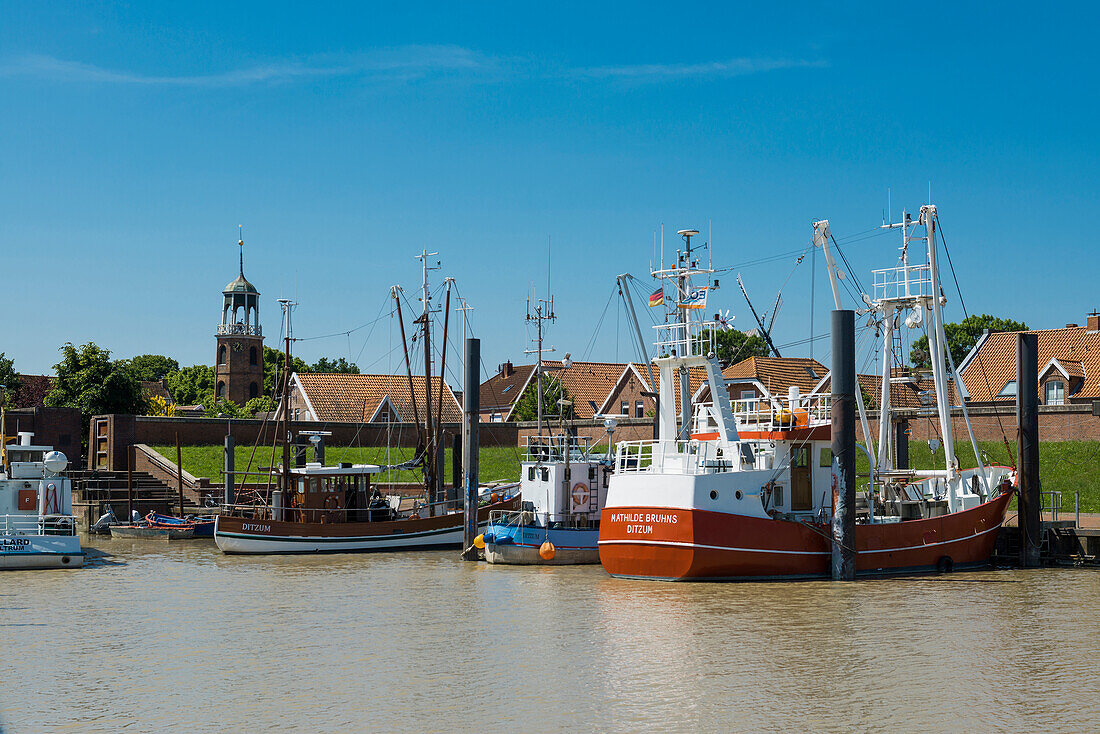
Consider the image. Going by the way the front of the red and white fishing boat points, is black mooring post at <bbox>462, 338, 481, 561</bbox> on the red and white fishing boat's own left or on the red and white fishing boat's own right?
on the red and white fishing boat's own left

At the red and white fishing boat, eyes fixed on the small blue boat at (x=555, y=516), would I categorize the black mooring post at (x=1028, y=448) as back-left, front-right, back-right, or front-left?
back-right

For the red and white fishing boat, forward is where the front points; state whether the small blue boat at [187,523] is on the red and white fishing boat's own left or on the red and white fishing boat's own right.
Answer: on the red and white fishing boat's own left

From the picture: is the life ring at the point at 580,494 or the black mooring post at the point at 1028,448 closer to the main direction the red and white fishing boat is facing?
the black mooring post

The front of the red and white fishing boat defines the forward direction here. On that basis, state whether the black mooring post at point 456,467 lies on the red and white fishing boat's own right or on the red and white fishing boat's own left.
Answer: on the red and white fishing boat's own left

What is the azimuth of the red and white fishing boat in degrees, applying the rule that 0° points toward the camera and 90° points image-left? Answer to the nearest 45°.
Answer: approximately 225°

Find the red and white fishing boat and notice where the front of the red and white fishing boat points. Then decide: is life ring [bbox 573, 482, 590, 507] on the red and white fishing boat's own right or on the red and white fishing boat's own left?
on the red and white fishing boat's own left

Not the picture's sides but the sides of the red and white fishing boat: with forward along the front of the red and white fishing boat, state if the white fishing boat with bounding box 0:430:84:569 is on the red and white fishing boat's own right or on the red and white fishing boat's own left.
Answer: on the red and white fishing boat's own left

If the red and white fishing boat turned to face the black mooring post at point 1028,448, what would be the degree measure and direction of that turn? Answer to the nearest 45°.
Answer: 0° — it already faces it
